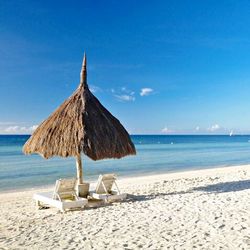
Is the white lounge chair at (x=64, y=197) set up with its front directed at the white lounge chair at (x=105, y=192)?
no

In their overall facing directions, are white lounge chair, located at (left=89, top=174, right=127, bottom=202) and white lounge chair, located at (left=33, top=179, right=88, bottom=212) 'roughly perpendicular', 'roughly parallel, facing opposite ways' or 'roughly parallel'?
roughly parallel
